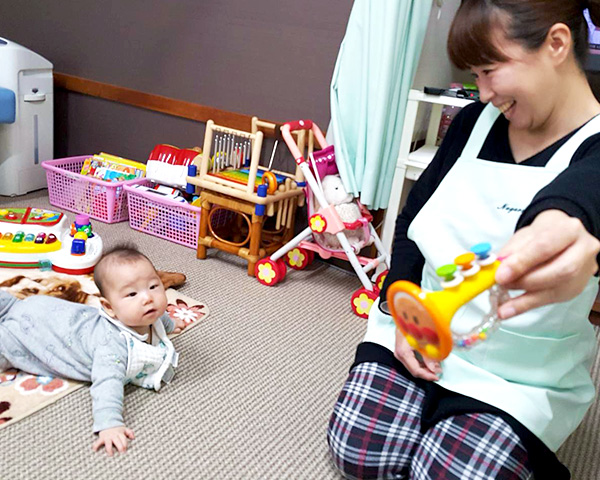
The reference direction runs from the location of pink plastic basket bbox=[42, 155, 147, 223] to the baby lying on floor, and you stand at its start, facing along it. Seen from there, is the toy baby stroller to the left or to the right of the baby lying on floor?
left

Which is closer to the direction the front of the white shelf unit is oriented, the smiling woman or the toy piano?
the smiling woman

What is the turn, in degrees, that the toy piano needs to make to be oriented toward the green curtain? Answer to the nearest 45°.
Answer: approximately 90° to its left

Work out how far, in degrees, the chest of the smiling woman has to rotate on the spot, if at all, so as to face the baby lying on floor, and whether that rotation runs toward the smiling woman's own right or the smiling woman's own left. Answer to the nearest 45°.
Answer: approximately 45° to the smiling woman's own right

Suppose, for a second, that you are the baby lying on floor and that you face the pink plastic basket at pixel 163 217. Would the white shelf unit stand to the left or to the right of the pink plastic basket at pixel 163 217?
right

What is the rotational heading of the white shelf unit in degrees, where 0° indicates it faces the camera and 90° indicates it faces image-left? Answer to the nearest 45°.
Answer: approximately 0°

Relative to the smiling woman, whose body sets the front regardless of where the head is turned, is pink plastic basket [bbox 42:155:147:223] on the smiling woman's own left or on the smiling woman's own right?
on the smiling woman's own right

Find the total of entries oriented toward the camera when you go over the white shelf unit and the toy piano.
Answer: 2

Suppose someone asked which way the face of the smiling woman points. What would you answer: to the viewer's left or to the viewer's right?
to the viewer's left

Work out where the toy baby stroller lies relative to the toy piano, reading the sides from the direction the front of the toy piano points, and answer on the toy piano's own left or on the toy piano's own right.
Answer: on the toy piano's own left
